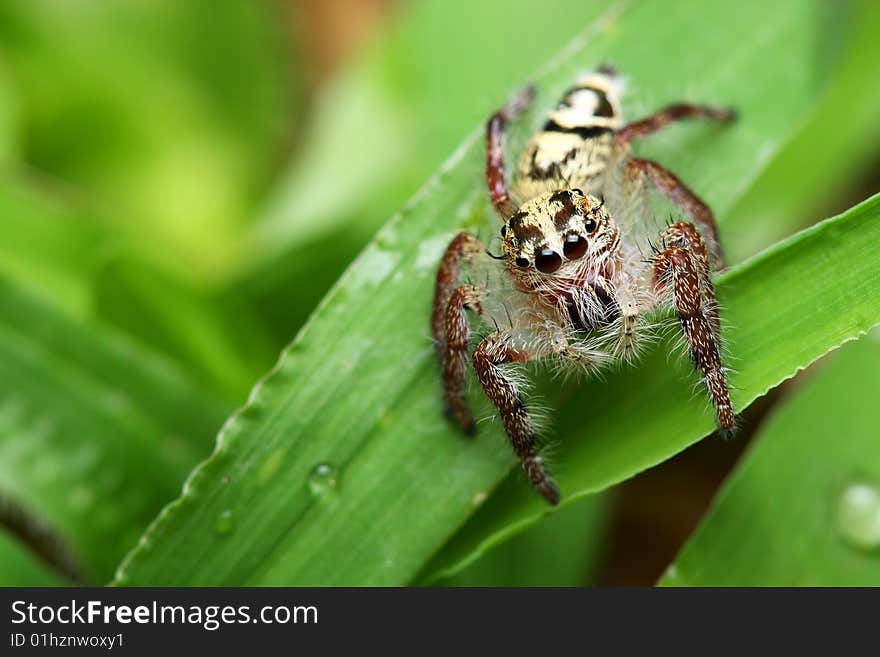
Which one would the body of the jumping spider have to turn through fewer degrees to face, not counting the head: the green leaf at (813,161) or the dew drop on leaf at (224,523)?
the dew drop on leaf

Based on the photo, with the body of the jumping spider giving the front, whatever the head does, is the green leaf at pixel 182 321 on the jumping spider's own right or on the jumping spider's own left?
on the jumping spider's own right

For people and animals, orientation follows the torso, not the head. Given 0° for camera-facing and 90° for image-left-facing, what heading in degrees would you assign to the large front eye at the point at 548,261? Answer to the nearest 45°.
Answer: approximately 0°

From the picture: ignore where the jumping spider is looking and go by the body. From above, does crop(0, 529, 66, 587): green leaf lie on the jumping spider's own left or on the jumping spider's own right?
on the jumping spider's own right
